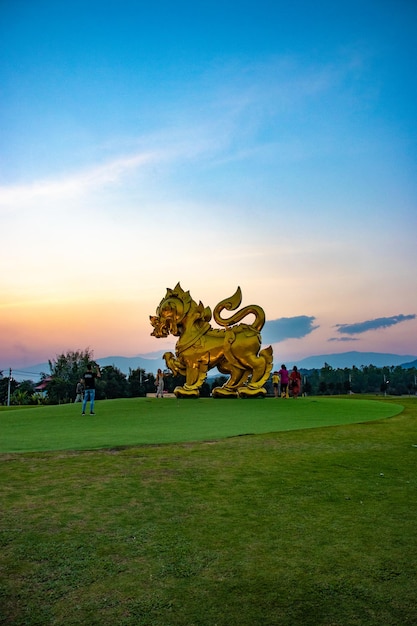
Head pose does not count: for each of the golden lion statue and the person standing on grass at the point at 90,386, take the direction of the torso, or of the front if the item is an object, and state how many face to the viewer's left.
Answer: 1

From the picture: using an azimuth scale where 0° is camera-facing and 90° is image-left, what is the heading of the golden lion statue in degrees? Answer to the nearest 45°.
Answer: approximately 90°

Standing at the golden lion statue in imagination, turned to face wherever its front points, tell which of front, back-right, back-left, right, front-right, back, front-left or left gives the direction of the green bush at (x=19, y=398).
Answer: front-right

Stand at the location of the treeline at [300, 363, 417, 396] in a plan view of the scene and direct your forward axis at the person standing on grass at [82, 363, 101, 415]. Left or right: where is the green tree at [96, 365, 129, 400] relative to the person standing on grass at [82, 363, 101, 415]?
right

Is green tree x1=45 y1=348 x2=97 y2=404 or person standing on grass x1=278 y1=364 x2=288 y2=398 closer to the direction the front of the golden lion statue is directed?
the green tree

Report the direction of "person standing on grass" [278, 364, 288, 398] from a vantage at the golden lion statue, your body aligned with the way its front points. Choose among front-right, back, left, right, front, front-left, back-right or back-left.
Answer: back-right

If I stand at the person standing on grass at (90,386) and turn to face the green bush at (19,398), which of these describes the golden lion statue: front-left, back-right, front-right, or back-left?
front-right

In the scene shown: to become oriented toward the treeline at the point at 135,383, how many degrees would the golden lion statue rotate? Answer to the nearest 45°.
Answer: approximately 90° to its right

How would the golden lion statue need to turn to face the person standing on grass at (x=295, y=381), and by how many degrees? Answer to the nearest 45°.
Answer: approximately 135° to its right
